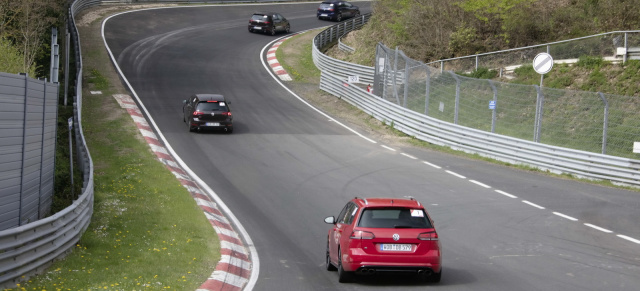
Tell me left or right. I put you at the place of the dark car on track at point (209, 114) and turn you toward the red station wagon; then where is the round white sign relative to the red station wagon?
left

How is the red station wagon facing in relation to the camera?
away from the camera

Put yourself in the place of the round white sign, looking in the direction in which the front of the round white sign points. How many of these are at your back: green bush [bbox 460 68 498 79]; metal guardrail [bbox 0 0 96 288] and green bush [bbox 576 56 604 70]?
2

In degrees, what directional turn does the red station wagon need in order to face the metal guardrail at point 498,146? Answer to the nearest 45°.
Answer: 0° — it already faces it

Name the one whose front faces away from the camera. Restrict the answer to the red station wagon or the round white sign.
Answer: the red station wagon

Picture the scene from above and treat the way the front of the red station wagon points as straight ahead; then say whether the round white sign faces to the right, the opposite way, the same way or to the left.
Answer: the opposite way

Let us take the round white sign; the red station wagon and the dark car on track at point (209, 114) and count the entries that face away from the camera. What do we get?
2

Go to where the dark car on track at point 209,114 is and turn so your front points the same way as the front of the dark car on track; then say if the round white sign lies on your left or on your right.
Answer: on your right

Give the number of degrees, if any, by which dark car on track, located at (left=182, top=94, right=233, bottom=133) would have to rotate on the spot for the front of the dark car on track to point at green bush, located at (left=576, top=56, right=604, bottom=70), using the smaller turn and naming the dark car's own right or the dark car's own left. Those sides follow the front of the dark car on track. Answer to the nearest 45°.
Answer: approximately 90° to the dark car's own right

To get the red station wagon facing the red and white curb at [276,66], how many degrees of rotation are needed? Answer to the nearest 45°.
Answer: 0° — it already faces it

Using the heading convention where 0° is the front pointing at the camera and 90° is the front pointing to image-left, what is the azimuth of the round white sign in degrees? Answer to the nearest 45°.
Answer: approximately 0°

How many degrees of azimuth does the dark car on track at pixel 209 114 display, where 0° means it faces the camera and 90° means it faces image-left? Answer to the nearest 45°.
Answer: approximately 180°
